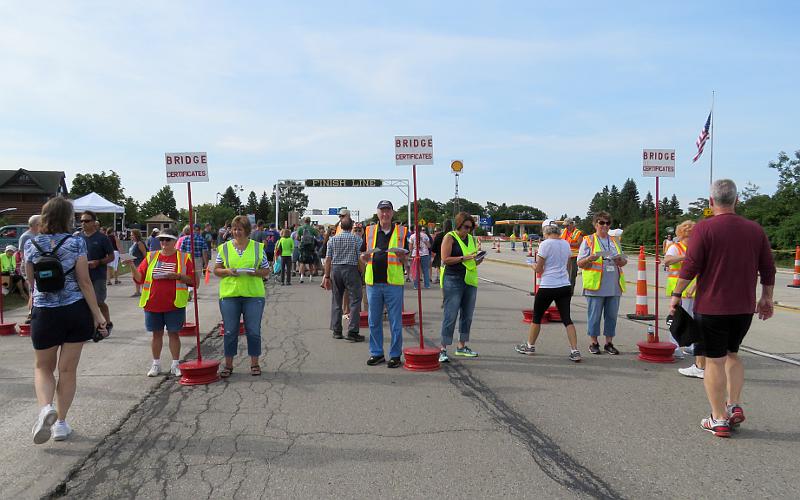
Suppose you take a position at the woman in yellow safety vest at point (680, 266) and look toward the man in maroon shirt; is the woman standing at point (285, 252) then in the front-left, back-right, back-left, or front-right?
back-right

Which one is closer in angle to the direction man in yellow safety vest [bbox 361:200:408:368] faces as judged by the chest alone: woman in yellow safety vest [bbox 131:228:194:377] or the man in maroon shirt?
the man in maroon shirt

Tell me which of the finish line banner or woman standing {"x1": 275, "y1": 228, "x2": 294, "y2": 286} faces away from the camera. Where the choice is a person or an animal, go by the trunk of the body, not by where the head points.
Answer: the woman standing

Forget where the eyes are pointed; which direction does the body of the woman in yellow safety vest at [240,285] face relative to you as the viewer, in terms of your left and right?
facing the viewer

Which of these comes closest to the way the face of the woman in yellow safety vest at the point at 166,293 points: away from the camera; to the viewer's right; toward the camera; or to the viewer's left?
toward the camera

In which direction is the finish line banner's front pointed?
toward the camera

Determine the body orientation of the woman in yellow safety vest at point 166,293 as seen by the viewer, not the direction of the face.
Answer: toward the camera

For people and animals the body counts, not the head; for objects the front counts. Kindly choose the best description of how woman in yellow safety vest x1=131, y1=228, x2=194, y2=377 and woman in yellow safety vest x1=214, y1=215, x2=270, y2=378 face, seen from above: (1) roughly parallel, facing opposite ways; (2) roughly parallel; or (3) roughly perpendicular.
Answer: roughly parallel

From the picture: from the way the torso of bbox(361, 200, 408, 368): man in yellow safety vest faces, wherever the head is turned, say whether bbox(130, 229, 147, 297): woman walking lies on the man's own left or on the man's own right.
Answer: on the man's own right

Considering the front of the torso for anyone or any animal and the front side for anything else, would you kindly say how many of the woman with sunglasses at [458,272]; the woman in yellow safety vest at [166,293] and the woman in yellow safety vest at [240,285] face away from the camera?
0

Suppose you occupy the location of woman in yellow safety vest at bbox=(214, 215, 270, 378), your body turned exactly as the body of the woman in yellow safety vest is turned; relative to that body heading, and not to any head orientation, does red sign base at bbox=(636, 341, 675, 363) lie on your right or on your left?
on your left

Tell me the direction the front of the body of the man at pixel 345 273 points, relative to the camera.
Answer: away from the camera
